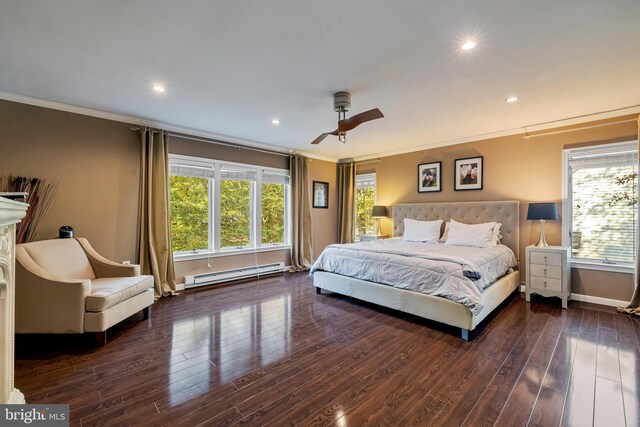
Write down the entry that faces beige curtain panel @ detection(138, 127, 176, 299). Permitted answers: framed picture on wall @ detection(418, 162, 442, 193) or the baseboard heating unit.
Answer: the framed picture on wall

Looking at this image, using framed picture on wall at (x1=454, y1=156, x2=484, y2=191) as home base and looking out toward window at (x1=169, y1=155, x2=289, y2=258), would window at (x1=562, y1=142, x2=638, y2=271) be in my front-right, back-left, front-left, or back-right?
back-left

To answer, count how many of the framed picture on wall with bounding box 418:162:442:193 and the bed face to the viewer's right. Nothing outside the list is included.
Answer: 0

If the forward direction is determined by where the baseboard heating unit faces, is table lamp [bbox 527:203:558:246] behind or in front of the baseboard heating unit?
in front

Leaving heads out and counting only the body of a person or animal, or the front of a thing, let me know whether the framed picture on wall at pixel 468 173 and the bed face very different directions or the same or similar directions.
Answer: same or similar directions

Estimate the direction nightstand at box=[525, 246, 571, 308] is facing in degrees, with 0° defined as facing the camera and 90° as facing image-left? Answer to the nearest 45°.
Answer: approximately 45°

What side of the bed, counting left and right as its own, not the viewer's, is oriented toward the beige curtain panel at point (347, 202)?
right

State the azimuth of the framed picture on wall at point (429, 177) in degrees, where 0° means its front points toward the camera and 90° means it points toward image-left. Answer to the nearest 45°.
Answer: approximately 45°

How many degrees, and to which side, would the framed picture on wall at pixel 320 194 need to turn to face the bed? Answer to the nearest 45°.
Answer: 0° — it already faces it

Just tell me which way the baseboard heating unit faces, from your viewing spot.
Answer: facing the viewer and to the right of the viewer

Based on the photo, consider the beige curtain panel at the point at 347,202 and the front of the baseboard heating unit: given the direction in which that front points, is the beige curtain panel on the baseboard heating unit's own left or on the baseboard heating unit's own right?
on the baseboard heating unit's own left

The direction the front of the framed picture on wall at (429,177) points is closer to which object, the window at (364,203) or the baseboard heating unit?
the baseboard heating unit

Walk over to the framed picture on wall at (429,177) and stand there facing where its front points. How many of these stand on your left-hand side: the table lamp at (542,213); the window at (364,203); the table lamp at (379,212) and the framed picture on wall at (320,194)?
1

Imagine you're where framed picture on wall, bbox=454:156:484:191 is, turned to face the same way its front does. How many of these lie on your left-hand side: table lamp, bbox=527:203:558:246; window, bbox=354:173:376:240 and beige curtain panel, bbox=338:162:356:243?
1

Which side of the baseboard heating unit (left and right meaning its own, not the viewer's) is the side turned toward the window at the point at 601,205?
front
